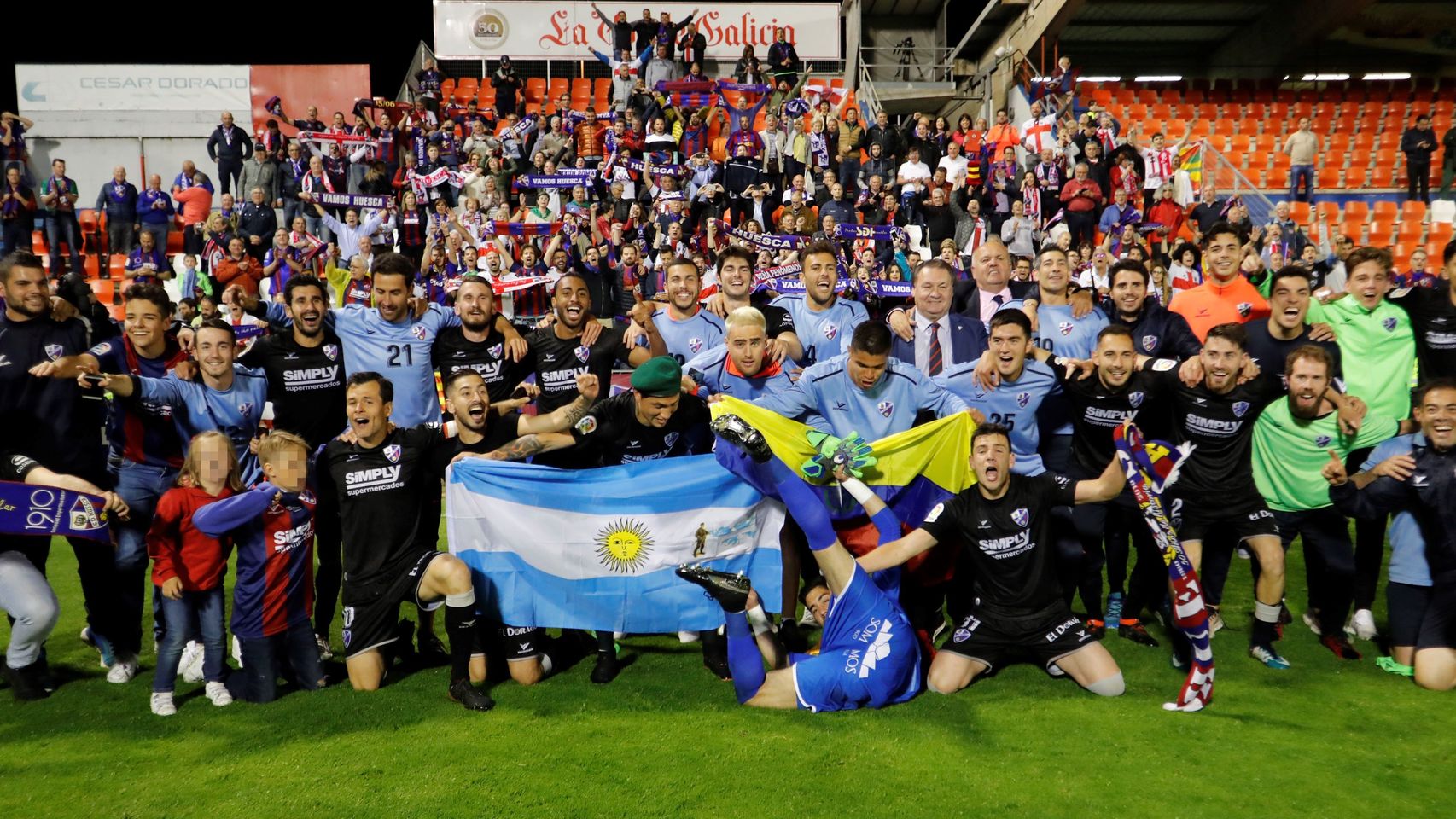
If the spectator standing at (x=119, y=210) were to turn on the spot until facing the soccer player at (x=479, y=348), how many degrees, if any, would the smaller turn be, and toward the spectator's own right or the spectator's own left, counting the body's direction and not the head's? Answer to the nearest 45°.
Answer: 0° — they already face them

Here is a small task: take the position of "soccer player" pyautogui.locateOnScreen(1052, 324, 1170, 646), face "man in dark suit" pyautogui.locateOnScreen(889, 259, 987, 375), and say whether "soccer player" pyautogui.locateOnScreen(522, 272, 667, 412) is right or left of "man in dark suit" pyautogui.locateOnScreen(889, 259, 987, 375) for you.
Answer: left

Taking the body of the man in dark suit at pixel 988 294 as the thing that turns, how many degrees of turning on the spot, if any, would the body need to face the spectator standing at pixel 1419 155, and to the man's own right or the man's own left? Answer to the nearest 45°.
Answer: approximately 135° to the man's own left

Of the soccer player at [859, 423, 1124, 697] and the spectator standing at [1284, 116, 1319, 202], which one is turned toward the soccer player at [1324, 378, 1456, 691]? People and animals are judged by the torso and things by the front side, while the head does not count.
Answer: the spectator standing

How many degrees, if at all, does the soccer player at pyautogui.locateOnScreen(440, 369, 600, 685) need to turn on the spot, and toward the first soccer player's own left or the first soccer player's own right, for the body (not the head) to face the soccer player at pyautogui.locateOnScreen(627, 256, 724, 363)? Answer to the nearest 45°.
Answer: approximately 135° to the first soccer player's own left

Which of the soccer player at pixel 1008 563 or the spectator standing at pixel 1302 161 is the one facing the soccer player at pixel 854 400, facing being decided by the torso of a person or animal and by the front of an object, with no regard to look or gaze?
the spectator standing

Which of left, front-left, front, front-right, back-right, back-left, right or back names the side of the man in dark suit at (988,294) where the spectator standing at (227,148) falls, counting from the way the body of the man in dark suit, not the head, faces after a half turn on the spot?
front-left

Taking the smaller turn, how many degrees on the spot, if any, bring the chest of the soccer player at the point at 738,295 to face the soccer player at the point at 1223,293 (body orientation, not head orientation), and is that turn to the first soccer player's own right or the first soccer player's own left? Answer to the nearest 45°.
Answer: approximately 90° to the first soccer player's own left

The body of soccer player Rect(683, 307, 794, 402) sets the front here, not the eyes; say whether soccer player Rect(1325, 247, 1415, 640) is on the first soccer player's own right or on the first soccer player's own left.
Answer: on the first soccer player's own left

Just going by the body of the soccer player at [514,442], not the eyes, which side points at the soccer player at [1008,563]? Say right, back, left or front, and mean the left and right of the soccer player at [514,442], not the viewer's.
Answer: left

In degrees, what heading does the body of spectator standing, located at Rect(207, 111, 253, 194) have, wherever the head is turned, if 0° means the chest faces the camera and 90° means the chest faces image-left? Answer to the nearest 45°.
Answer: approximately 0°

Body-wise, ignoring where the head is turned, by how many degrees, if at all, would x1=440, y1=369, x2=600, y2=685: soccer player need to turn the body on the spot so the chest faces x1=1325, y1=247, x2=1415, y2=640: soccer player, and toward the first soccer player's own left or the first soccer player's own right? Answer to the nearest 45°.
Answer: approximately 90° to the first soccer player's own left

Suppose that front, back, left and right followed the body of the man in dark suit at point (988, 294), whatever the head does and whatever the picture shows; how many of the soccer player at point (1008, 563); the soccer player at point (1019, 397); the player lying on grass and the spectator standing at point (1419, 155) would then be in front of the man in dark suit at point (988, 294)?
3

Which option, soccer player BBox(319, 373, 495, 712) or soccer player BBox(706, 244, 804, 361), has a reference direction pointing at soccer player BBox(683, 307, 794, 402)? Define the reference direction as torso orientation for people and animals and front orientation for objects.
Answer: soccer player BBox(706, 244, 804, 361)
